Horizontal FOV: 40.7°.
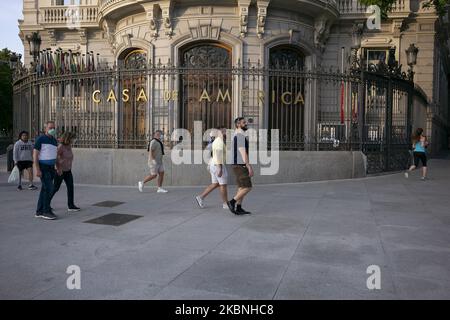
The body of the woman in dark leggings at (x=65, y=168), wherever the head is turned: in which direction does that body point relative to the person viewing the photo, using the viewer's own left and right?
facing to the right of the viewer

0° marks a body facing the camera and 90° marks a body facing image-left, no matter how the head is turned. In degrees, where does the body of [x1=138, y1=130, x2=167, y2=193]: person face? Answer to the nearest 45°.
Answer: approximately 270°

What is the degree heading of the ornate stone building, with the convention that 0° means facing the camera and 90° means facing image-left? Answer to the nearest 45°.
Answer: approximately 0°

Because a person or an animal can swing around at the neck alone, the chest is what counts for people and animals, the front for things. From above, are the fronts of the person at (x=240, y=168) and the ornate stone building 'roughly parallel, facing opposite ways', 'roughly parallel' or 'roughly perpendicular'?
roughly perpendicular

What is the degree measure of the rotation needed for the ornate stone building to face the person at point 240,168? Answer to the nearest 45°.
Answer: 0° — it already faces them
